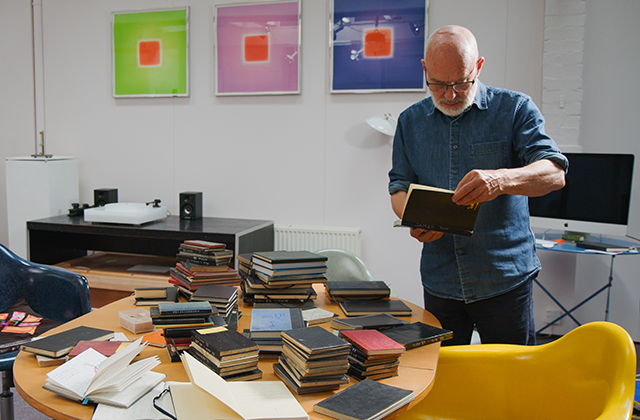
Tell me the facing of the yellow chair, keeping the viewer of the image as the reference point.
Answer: facing to the left of the viewer

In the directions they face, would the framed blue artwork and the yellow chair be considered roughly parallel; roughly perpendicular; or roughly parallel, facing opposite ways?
roughly perpendicular

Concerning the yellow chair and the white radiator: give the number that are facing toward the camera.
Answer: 1

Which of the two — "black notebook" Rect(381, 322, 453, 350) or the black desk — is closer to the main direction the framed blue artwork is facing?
the black notebook

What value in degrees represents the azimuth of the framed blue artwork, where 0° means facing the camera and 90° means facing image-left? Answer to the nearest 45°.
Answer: approximately 0°

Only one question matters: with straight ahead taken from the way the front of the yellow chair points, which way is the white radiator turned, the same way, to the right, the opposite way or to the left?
to the left

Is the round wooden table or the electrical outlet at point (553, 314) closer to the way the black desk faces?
the round wooden table

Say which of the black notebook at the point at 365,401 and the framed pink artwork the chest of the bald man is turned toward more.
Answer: the black notebook

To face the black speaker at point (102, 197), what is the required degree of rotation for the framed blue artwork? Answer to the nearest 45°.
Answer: approximately 90° to its right

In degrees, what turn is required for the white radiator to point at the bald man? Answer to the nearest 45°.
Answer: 0° — it already faces them

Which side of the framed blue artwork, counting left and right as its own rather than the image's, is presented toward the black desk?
right
